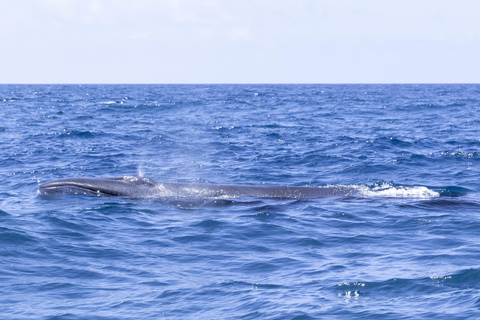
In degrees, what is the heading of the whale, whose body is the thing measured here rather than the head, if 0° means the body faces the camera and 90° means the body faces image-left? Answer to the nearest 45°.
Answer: approximately 90°
